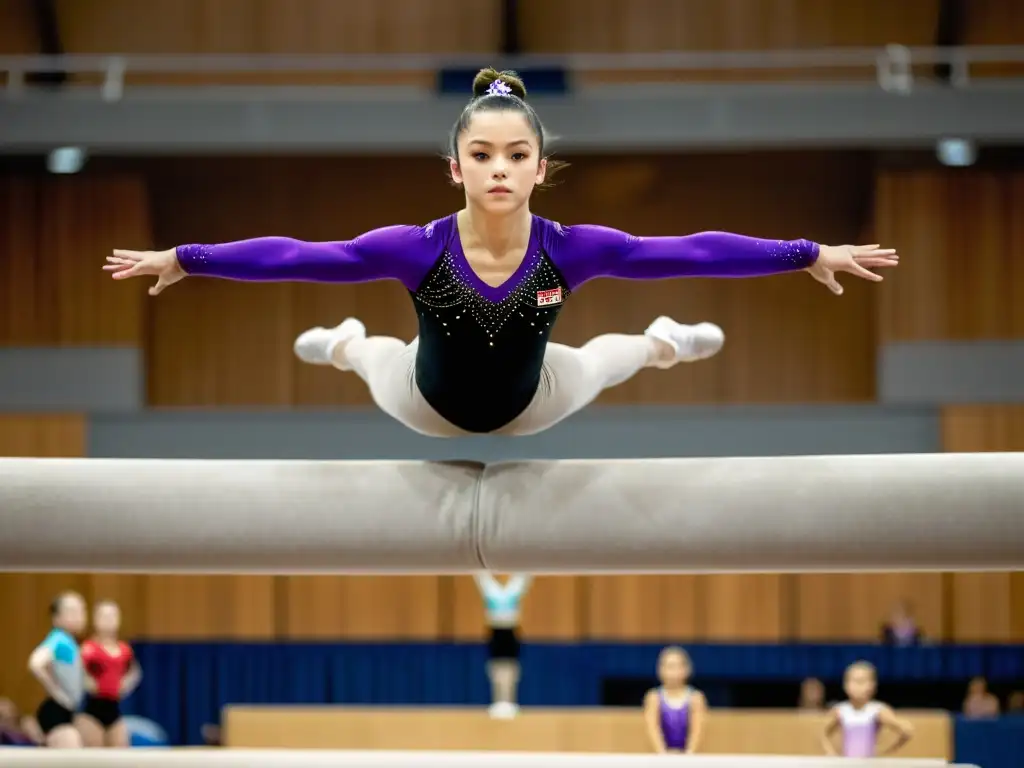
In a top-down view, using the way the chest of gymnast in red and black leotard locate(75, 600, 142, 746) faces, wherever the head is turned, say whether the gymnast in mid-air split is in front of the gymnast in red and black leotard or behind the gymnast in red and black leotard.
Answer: in front

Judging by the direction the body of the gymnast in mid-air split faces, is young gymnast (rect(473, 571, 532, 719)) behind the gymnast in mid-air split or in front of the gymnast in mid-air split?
behind

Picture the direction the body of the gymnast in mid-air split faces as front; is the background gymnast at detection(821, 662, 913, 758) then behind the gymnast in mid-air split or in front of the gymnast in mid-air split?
behind

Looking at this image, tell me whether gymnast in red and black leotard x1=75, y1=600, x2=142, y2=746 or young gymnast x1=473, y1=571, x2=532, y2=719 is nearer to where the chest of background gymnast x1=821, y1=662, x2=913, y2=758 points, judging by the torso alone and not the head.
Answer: the gymnast in red and black leotard

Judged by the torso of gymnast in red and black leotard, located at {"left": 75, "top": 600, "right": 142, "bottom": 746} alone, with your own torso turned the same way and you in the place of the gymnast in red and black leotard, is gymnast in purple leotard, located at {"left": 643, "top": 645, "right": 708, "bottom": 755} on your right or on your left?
on your left

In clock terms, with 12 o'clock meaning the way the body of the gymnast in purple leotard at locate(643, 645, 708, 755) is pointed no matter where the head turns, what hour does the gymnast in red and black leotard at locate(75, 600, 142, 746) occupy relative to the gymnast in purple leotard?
The gymnast in red and black leotard is roughly at 2 o'clock from the gymnast in purple leotard.

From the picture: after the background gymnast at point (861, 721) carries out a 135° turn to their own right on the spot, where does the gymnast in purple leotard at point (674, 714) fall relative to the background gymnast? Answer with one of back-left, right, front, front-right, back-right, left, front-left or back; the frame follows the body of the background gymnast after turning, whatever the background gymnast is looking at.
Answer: front-left
